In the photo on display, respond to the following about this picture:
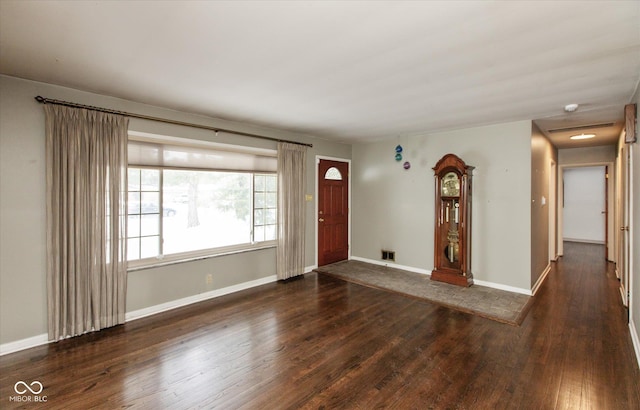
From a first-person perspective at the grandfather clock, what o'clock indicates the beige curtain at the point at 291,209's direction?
The beige curtain is roughly at 1 o'clock from the grandfather clock.

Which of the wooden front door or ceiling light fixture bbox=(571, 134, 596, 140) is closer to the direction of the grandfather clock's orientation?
the wooden front door

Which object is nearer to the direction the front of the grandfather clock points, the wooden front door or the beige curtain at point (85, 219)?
the beige curtain

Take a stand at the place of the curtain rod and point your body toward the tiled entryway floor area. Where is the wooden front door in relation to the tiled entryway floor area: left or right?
left

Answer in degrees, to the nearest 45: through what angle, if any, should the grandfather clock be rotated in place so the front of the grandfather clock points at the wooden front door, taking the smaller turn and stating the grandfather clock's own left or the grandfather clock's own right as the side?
approximately 45° to the grandfather clock's own right

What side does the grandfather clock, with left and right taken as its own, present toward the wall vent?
right

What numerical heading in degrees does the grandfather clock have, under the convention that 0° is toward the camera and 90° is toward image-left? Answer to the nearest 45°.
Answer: approximately 45°

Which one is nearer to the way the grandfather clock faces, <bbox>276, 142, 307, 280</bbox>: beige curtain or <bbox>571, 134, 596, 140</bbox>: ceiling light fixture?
the beige curtain
